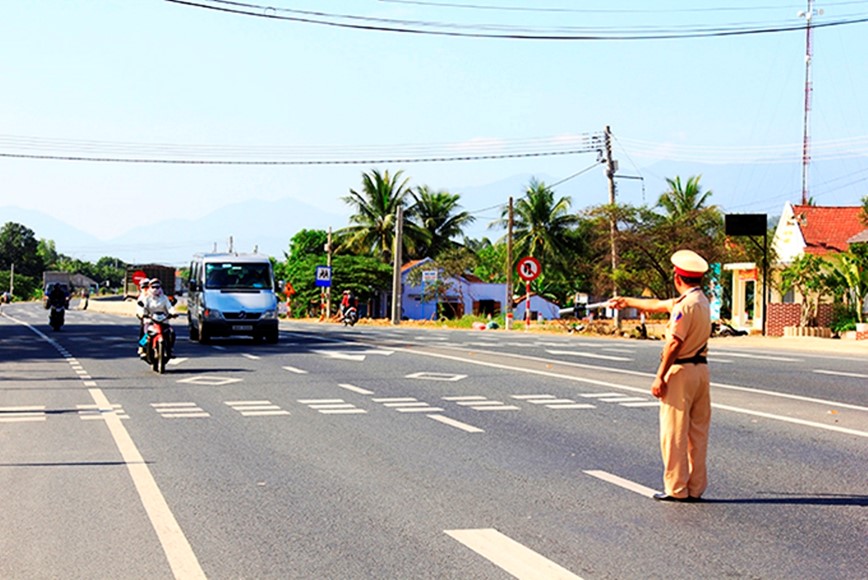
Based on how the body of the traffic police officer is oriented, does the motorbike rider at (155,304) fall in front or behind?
in front

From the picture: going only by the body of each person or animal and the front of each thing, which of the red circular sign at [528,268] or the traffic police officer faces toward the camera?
the red circular sign

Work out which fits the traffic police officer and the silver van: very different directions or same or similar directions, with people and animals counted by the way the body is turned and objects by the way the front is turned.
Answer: very different directions

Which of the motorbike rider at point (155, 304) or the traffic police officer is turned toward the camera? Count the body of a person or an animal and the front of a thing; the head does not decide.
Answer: the motorbike rider

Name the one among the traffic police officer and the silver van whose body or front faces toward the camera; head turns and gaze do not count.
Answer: the silver van

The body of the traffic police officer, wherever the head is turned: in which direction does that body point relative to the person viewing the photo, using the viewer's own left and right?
facing away from the viewer and to the left of the viewer

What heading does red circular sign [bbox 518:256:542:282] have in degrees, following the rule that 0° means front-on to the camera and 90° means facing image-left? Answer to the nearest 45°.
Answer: approximately 0°

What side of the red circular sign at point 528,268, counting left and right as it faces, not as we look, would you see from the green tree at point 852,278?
left

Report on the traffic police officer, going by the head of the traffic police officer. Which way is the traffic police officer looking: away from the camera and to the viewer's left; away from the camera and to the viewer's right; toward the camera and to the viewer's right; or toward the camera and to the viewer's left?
away from the camera and to the viewer's left

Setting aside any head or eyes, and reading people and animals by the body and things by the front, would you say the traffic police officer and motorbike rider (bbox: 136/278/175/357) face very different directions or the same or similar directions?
very different directions

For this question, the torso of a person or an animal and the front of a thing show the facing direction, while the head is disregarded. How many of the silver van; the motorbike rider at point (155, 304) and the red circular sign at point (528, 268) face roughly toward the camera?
3

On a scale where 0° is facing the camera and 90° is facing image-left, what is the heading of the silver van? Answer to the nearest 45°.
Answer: approximately 0°

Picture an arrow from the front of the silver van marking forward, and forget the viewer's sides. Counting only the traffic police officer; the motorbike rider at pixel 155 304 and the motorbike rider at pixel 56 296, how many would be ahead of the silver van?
2

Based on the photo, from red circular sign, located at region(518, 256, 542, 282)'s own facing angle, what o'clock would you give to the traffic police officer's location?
The traffic police officer is roughly at 12 o'clock from the red circular sign.
